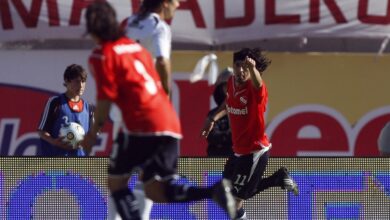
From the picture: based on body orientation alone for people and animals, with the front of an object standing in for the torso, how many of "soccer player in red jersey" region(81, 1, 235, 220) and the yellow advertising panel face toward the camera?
1

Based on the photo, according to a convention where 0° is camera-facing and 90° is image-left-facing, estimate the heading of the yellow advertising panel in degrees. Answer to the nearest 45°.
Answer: approximately 0°

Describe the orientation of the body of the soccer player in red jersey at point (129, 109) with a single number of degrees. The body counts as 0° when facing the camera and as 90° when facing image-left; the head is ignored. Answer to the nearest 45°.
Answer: approximately 135°

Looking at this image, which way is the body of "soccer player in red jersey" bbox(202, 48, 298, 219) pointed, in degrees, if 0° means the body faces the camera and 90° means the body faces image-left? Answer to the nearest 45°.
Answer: approximately 45°

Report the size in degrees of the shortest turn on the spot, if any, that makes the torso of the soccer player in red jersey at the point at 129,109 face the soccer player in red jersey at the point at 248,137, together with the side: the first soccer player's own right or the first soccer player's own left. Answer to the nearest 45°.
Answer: approximately 90° to the first soccer player's own right
